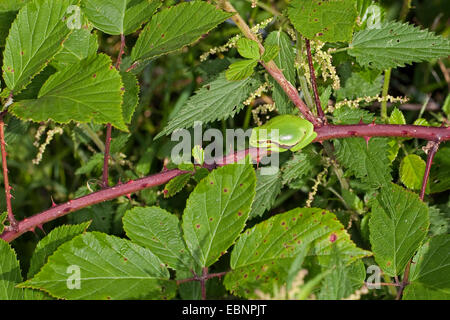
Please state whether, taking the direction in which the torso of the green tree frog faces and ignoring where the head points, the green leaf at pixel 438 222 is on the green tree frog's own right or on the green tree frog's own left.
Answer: on the green tree frog's own right
